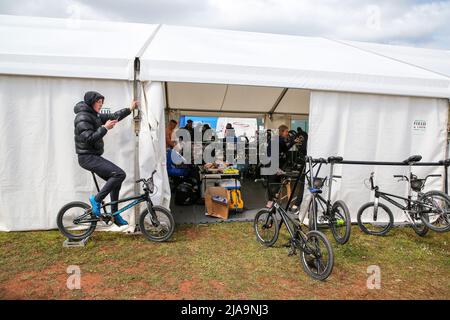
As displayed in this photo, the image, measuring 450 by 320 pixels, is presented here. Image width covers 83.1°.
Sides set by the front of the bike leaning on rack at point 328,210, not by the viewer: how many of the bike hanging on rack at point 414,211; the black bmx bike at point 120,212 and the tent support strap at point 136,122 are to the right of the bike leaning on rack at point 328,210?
1

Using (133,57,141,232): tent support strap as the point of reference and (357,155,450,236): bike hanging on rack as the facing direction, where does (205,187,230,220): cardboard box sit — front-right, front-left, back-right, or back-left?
front-left

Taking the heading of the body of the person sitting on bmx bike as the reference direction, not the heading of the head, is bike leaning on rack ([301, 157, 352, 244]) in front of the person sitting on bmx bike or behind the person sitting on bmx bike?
in front

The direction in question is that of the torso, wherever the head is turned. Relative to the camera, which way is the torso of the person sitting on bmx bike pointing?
to the viewer's right

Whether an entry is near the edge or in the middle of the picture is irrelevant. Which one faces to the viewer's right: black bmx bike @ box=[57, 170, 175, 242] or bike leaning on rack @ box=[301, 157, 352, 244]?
the black bmx bike

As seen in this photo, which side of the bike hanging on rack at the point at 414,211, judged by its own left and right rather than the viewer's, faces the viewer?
left

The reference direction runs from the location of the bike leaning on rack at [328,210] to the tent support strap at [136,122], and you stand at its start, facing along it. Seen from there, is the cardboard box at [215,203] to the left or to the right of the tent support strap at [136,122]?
right

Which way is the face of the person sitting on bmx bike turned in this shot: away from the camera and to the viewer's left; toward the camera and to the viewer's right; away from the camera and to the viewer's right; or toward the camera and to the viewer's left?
toward the camera and to the viewer's right
